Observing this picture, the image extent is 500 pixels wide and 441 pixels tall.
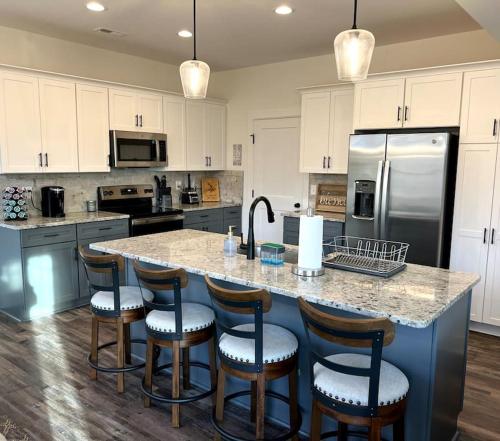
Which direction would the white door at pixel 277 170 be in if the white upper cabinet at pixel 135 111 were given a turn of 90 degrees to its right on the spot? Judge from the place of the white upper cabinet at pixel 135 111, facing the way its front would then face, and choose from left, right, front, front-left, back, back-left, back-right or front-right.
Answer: back-left

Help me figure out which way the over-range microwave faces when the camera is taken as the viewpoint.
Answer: facing the viewer and to the right of the viewer

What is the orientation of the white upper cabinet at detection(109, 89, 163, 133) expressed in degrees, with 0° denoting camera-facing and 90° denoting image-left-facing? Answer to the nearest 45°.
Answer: approximately 315°

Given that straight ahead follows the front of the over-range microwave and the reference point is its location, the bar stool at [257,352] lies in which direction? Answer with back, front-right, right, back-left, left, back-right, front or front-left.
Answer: front-right

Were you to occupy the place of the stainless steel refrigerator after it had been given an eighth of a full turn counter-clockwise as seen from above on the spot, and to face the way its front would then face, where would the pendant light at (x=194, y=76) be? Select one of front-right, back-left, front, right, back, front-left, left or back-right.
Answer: front-right

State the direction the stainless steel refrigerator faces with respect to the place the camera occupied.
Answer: facing the viewer and to the left of the viewer

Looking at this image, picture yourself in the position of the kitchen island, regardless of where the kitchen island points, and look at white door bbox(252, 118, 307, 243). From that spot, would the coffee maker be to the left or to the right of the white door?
left

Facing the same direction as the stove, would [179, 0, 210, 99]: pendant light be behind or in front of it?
in front

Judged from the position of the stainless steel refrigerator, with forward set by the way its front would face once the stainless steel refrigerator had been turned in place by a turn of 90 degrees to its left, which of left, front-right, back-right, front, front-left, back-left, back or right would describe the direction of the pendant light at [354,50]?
front-right

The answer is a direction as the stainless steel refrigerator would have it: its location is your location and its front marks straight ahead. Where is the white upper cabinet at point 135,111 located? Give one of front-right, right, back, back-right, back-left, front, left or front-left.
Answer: front-right

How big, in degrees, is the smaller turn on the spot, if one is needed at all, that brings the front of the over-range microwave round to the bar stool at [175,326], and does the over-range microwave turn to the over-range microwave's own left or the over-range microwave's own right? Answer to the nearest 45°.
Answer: approximately 45° to the over-range microwave's own right

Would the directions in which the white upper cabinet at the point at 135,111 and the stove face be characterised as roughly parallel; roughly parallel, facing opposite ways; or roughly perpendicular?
roughly parallel

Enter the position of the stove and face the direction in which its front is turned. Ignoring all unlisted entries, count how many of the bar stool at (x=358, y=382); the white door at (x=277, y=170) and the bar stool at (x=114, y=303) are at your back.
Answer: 0

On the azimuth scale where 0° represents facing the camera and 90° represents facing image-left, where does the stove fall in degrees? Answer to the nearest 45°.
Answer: approximately 315°
